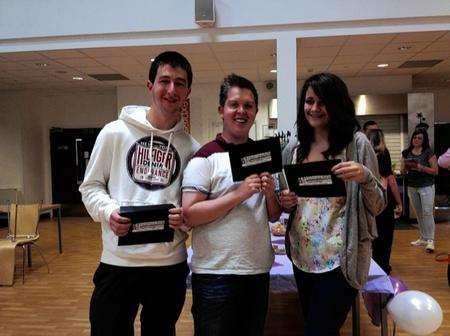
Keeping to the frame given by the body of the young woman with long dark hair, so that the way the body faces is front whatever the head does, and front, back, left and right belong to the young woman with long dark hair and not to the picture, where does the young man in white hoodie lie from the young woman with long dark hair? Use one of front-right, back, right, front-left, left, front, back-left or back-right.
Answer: front-right

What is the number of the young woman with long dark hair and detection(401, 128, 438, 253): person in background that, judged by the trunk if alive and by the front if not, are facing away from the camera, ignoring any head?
0

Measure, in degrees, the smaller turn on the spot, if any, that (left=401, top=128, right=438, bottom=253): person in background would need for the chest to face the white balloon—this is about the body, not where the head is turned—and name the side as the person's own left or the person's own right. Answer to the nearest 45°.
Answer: approximately 45° to the person's own left

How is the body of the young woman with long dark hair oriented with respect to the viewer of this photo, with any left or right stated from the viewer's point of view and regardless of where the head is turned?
facing the viewer and to the left of the viewer

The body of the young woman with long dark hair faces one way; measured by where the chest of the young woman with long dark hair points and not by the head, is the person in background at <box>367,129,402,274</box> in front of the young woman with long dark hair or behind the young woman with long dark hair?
behind

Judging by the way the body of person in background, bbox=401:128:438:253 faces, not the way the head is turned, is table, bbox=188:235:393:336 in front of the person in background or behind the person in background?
in front

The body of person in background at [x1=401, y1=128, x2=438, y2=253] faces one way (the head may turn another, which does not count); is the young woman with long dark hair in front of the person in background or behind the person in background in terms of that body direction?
in front
